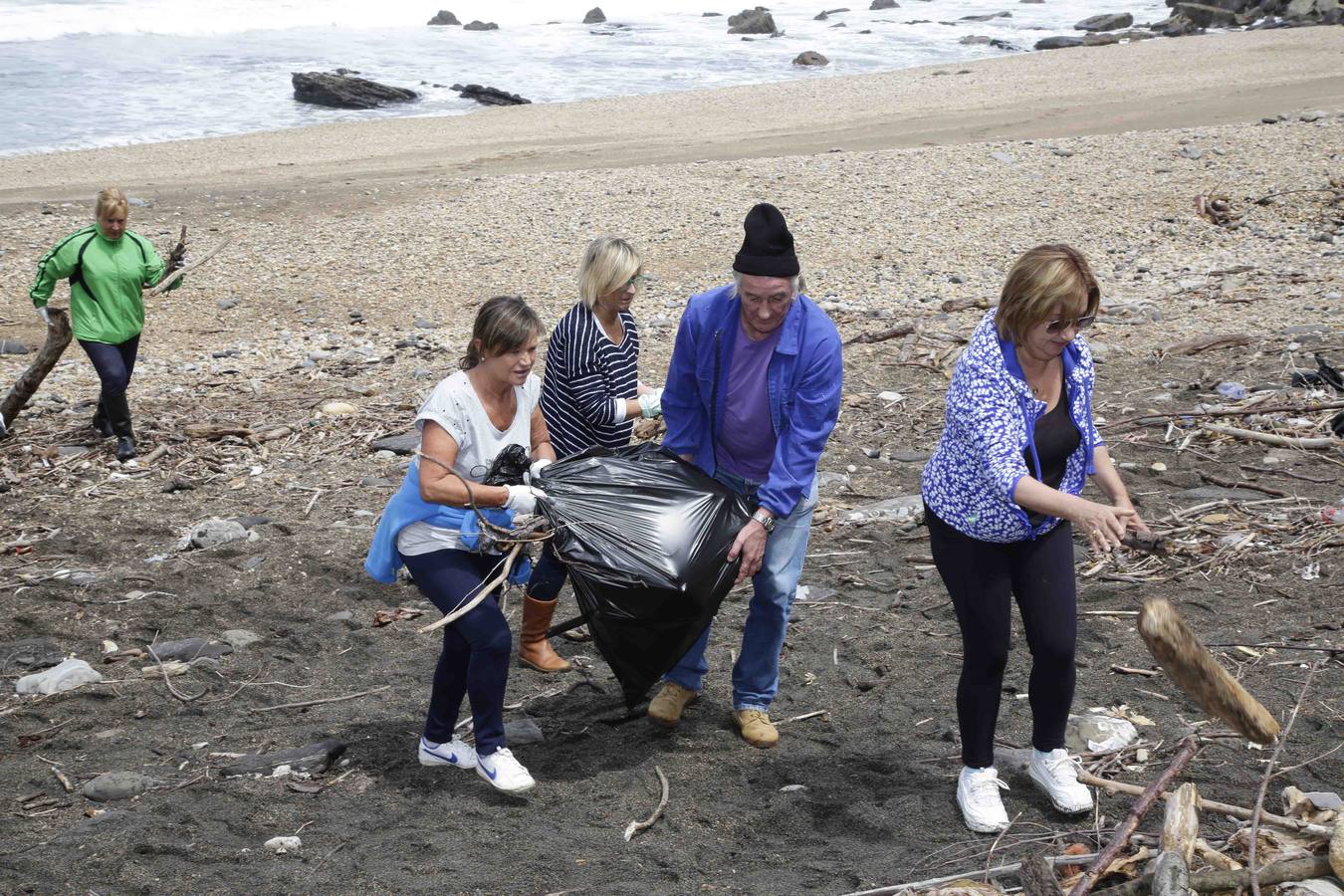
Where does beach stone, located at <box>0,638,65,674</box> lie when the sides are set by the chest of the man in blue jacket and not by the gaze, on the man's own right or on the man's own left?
on the man's own right

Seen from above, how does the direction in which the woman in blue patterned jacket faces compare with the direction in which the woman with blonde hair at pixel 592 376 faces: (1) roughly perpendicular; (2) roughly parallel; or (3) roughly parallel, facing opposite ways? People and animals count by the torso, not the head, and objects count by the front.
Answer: roughly parallel

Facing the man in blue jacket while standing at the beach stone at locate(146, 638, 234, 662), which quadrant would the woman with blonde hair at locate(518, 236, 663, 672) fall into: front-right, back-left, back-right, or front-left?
front-left

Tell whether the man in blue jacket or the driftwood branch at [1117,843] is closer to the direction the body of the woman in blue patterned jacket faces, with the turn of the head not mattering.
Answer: the driftwood branch

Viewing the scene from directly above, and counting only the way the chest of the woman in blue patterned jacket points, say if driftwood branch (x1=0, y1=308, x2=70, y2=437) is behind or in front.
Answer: behind

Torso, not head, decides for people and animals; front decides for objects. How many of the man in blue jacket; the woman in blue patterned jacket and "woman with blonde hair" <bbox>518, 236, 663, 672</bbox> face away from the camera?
0

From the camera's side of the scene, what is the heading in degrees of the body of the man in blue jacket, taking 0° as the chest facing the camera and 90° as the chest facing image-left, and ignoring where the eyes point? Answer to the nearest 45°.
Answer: approximately 0°

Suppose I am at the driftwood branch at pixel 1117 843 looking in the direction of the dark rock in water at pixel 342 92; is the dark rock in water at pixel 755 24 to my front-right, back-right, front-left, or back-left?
front-right

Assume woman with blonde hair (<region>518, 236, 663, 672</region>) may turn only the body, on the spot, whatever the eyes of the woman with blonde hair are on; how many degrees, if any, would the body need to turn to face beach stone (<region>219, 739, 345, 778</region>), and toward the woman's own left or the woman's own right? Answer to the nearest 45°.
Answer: approximately 90° to the woman's own right

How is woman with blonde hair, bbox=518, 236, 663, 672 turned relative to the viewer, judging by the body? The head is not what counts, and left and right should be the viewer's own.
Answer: facing the viewer and to the right of the viewer

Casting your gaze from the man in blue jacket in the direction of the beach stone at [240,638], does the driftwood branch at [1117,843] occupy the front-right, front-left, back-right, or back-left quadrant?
back-left

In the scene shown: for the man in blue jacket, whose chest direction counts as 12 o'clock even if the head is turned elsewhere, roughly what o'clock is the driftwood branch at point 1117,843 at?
The driftwood branch is roughly at 11 o'clock from the man in blue jacket.

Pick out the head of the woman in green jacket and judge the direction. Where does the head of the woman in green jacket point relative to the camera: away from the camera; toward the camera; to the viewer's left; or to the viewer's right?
toward the camera
